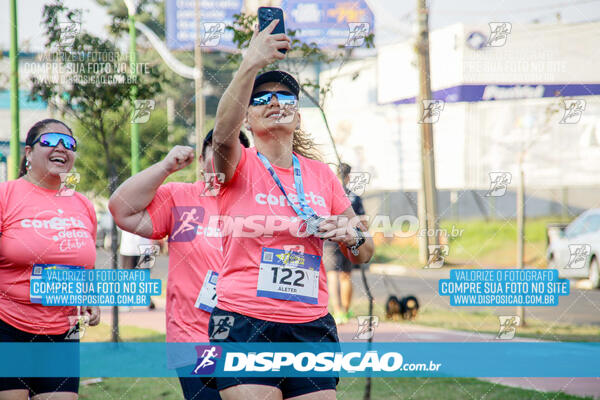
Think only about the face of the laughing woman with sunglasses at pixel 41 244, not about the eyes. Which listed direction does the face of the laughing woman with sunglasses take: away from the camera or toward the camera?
toward the camera

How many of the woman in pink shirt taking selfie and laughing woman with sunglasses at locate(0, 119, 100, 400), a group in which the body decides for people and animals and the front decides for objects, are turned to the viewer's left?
0

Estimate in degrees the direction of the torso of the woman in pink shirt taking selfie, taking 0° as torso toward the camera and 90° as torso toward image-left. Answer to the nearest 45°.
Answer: approximately 0°

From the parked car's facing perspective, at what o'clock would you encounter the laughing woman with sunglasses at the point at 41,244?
The laughing woman with sunglasses is roughly at 11 o'clock from the parked car.

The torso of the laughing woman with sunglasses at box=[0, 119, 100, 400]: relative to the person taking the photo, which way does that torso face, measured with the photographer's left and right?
facing the viewer and to the right of the viewer

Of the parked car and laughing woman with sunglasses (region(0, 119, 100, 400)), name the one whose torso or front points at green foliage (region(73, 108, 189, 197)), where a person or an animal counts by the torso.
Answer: the parked car

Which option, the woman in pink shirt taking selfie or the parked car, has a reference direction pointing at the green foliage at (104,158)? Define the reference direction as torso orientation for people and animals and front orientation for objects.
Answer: the parked car

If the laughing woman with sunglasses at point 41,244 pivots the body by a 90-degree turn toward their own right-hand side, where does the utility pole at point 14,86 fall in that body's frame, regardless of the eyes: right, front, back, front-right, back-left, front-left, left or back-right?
back-right

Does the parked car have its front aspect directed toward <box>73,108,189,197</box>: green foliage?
yes

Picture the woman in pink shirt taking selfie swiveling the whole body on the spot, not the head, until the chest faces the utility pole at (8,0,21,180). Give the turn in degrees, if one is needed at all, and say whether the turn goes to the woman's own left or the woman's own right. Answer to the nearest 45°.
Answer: approximately 135° to the woman's own right

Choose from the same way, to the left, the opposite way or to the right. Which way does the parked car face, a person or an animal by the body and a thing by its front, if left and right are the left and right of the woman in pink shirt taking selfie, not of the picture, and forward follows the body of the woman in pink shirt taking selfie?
to the right

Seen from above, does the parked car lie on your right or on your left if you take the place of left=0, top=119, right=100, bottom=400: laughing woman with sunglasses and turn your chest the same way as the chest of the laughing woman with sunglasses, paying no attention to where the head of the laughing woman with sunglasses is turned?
on your left

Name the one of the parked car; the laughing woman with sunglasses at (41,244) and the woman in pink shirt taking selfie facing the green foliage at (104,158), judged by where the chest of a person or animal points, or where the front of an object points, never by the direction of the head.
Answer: the parked car

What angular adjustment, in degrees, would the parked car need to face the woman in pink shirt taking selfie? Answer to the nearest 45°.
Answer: approximately 45° to its left

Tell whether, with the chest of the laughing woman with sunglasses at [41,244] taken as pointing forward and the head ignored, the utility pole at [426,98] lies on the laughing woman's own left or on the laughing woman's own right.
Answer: on the laughing woman's own left
